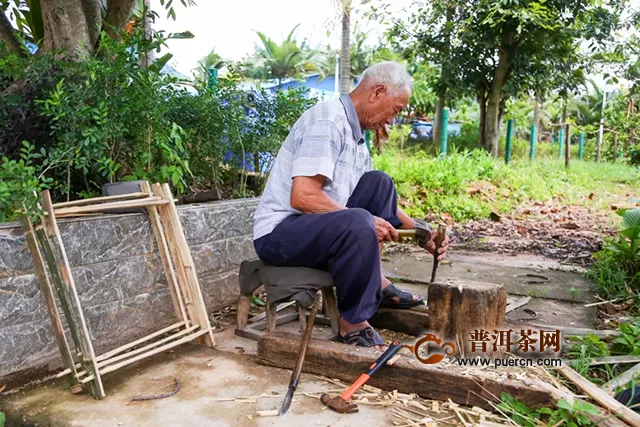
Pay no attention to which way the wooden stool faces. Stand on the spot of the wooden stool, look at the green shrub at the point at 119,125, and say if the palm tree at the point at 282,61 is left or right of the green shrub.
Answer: right

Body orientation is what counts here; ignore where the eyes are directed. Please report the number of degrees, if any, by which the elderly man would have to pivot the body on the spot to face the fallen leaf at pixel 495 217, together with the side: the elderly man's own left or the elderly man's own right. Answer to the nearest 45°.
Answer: approximately 45° to the elderly man's own left

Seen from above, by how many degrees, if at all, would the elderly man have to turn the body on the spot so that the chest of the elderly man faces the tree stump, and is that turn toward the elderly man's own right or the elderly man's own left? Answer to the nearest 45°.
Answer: approximately 45° to the elderly man's own right

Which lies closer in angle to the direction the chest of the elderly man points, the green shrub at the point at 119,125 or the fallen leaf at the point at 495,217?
the fallen leaf

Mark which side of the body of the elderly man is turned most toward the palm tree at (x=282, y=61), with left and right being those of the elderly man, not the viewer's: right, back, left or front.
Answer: left

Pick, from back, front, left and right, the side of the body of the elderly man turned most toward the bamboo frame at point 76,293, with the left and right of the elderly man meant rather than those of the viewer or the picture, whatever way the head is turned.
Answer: back

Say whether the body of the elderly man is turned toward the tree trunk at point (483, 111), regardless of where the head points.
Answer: no

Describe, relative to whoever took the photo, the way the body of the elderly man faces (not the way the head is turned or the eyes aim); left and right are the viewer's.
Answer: facing to the right of the viewer

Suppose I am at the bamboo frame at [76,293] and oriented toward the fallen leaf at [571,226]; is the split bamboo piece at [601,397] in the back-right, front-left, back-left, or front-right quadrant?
front-right

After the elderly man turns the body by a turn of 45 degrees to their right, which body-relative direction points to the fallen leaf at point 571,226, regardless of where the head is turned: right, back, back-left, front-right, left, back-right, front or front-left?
left

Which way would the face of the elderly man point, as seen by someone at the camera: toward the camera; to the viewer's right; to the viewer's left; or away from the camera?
to the viewer's right

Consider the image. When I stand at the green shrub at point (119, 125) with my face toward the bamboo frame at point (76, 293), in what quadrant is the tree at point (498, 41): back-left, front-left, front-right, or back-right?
back-left
